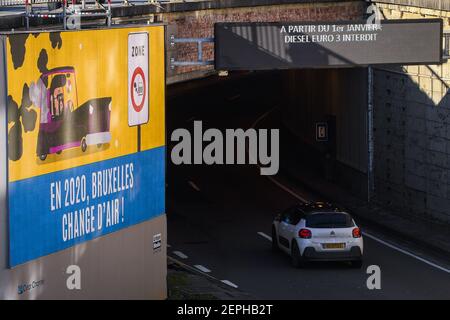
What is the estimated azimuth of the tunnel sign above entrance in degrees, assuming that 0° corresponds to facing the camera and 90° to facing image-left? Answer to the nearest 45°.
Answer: approximately 0°

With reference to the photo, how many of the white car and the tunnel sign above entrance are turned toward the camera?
1

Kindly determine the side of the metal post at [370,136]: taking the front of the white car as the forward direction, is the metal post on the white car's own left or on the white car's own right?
on the white car's own right

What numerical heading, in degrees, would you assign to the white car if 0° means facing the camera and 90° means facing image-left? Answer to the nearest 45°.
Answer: approximately 135°
